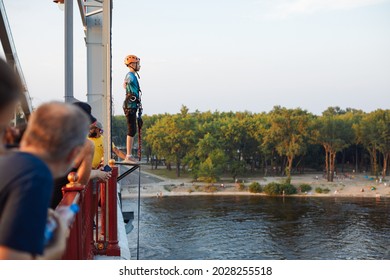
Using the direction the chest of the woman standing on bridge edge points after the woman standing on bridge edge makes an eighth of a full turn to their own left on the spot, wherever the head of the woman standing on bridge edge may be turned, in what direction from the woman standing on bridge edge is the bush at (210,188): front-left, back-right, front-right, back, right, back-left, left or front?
front-left

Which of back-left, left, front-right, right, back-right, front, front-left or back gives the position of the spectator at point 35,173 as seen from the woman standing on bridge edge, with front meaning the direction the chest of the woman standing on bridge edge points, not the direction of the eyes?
right

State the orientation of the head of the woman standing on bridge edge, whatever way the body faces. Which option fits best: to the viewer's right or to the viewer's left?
to the viewer's right

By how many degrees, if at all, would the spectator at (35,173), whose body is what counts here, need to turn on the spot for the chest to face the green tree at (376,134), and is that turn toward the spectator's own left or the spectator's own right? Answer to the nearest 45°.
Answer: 0° — they already face it

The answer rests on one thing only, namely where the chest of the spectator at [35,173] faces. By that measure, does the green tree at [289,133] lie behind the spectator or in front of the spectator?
in front

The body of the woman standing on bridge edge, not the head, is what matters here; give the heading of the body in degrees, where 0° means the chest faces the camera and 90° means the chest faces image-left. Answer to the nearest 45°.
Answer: approximately 270°

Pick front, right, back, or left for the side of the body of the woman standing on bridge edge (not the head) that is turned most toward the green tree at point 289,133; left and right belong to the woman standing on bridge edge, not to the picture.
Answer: left

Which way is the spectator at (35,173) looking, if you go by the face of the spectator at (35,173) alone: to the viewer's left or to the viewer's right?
to the viewer's right

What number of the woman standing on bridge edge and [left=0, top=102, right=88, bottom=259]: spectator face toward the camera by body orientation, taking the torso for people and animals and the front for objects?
0

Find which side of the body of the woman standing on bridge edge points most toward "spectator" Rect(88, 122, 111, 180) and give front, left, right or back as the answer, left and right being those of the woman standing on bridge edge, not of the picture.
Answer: back

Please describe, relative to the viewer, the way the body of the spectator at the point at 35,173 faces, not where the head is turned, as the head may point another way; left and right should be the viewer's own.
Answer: facing away from the viewer and to the right of the viewer

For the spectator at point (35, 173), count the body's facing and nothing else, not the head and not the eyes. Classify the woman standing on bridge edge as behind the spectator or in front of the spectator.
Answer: in front
